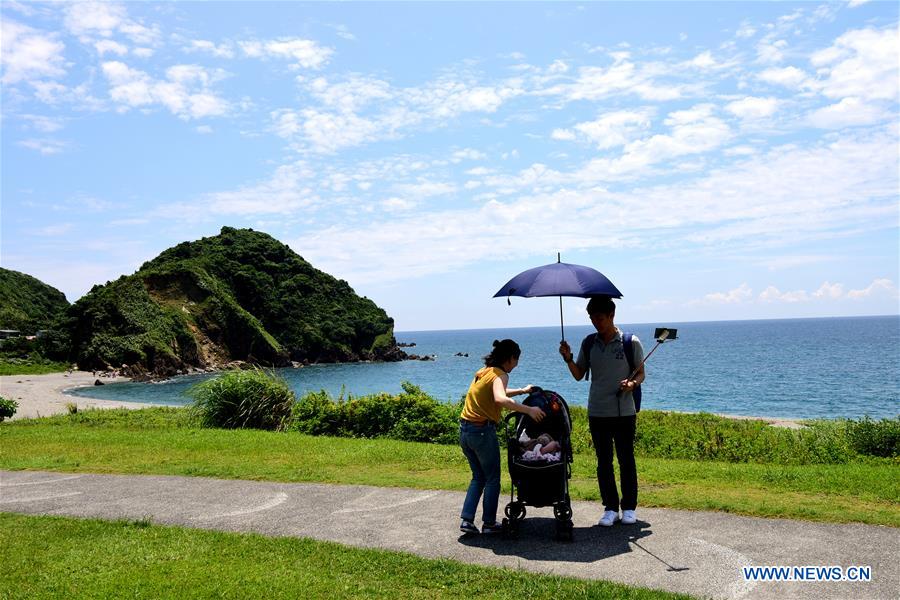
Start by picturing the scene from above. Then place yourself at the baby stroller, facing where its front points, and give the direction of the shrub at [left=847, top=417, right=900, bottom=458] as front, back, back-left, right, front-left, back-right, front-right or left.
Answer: back-left

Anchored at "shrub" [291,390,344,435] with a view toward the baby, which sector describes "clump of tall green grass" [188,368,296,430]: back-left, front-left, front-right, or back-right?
back-right

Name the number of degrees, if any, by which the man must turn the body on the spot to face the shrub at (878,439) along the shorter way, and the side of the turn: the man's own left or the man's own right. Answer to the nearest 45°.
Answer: approximately 135° to the man's own left

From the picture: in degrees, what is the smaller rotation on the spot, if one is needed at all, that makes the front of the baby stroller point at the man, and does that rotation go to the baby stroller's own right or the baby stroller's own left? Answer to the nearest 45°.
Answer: approximately 135° to the baby stroller's own left

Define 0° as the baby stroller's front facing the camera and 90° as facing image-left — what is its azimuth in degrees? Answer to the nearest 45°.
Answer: approximately 0°

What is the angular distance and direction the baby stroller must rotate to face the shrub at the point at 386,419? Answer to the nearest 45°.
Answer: approximately 180°

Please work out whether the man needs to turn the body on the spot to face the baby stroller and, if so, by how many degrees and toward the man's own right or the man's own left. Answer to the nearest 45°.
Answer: approximately 45° to the man's own right

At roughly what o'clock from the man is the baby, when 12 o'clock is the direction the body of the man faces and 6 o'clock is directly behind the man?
The baby is roughly at 2 o'clock from the man.

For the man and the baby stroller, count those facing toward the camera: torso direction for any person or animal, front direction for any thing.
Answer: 2
